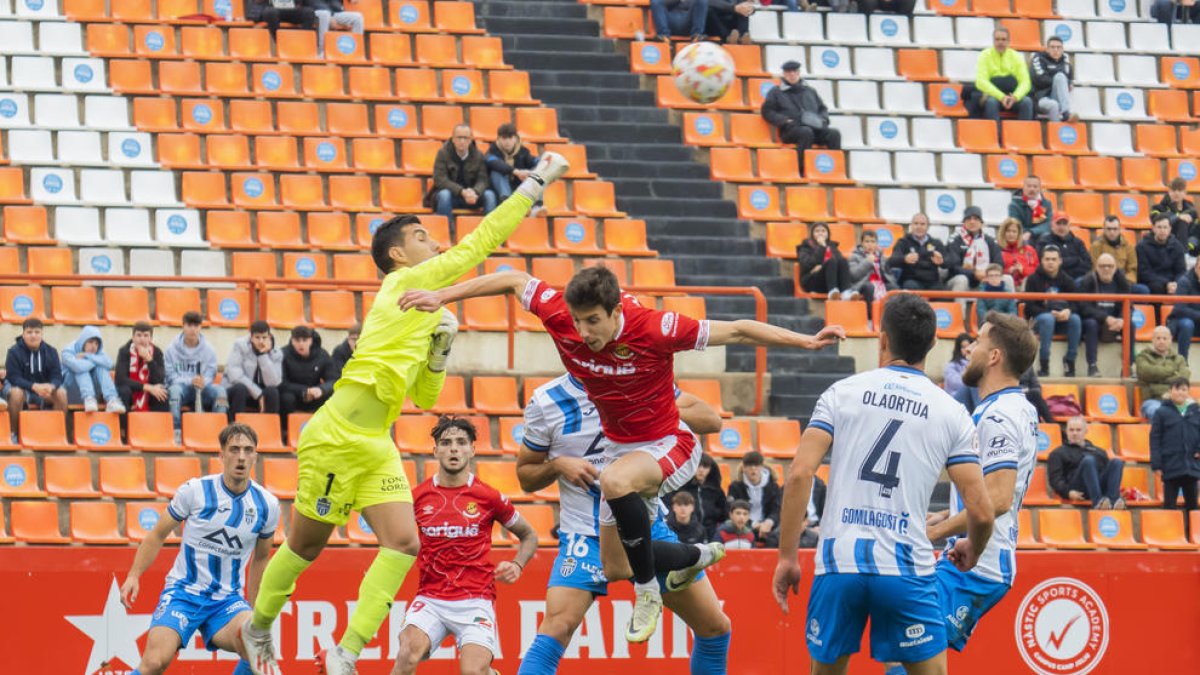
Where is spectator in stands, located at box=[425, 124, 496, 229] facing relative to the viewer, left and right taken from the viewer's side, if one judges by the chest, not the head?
facing the viewer

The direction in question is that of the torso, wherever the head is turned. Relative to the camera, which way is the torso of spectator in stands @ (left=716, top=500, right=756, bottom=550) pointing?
toward the camera

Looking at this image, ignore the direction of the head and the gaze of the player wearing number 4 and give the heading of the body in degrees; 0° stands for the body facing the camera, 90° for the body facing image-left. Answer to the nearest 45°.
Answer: approximately 180°

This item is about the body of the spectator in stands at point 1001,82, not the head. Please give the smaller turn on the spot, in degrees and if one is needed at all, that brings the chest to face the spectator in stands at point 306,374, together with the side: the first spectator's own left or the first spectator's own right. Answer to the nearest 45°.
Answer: approximately 45° to the first spectator's own right

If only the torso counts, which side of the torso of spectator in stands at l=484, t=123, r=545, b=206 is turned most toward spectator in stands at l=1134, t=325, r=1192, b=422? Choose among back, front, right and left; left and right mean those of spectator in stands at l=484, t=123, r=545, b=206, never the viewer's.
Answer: left

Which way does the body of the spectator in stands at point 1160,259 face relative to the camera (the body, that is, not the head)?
toward the camera

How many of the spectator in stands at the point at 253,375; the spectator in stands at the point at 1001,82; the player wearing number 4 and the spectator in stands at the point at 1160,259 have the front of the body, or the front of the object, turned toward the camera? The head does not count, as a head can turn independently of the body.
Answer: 3

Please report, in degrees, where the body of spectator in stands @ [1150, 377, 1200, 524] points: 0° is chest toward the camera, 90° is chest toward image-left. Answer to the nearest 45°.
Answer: approximately 0°

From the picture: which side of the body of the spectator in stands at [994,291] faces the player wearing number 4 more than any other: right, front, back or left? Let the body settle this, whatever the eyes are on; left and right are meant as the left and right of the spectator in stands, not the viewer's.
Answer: front

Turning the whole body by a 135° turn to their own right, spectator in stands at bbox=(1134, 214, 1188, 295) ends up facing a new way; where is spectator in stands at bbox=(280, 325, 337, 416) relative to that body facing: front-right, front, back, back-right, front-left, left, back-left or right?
left

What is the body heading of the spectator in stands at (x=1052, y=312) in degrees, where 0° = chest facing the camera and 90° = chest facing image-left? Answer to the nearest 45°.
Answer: approximately 0°
